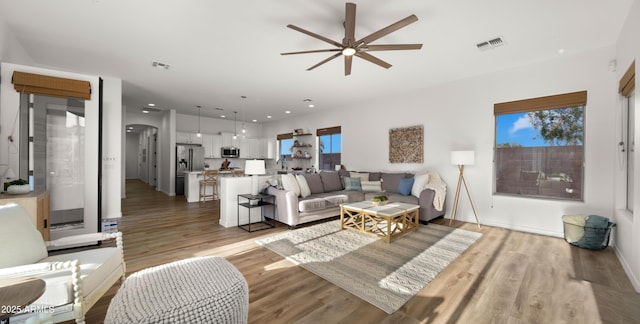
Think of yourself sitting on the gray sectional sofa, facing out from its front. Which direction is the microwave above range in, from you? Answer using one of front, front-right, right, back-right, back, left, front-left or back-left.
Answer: back-right

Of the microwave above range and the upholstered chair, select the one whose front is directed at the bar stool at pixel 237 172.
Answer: the microwave above range

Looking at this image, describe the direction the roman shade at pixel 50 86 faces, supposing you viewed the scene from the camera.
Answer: facing the viewer and to the right of the viewer

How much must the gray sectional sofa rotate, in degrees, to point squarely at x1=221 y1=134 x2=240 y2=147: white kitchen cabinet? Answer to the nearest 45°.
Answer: approximately 135° to its right

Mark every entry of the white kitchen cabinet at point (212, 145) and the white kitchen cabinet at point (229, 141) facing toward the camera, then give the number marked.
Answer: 2

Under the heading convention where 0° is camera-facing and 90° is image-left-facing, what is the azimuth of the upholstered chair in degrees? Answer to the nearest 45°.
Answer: approximately 315°

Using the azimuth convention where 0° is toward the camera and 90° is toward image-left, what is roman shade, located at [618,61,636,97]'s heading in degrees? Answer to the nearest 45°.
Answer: approximately 90°

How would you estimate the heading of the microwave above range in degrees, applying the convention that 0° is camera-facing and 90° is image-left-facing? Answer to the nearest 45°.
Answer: approximately 0°

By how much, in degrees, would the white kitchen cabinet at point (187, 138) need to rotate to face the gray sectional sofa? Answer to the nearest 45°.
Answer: approximately 45° to its left
